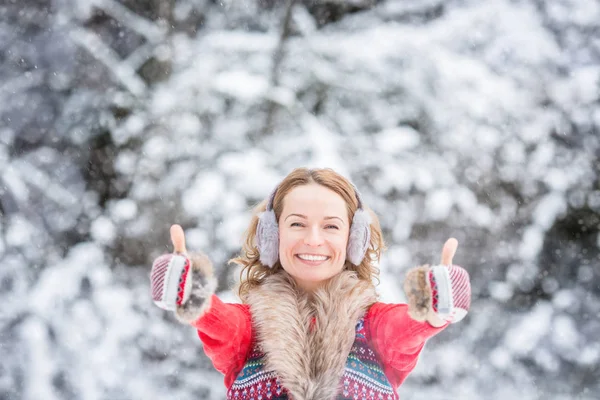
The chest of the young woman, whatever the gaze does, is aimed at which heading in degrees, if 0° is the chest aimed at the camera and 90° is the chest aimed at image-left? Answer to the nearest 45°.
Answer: approximately 0°
